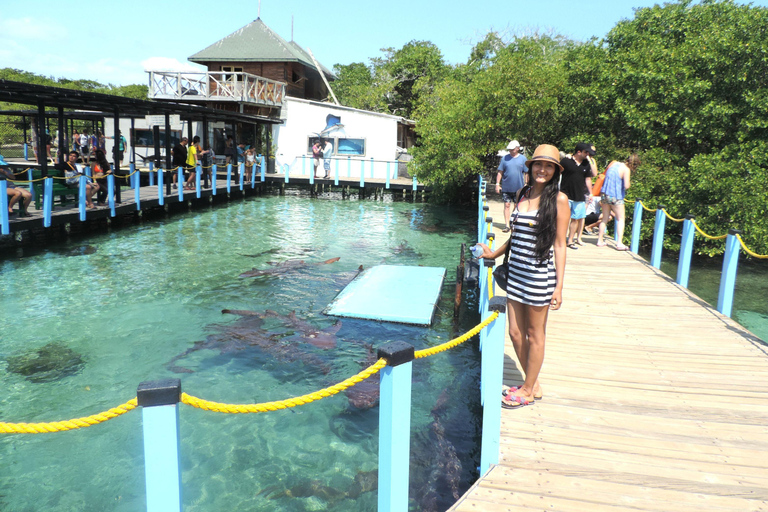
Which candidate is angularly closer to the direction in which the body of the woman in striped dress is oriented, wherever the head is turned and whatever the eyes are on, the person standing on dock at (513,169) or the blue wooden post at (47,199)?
the blue wooden post

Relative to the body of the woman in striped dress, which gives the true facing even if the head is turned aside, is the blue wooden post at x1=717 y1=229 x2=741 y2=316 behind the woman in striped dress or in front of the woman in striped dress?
behind

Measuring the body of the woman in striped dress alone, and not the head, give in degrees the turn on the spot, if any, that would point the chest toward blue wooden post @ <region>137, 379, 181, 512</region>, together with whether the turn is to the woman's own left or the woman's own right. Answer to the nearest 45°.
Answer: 0° — they already face it

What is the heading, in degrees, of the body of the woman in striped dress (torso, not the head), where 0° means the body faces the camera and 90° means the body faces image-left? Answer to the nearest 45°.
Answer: approximately 45°

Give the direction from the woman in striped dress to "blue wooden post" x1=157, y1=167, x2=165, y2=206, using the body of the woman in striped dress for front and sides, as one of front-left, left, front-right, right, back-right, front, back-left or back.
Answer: right

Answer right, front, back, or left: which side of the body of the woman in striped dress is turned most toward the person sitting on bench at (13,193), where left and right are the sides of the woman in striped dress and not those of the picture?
right

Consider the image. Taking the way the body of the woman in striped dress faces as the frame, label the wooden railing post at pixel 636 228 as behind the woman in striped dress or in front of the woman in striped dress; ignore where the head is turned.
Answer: behind

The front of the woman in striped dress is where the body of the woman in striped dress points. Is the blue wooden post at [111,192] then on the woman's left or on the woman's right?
on the woman's right

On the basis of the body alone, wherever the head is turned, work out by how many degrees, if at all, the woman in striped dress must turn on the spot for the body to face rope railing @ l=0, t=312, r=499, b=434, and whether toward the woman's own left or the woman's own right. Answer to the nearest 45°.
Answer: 0° — they already face it

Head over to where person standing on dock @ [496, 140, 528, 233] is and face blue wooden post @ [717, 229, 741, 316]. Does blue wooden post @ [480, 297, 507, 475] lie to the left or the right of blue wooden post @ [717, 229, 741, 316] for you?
right

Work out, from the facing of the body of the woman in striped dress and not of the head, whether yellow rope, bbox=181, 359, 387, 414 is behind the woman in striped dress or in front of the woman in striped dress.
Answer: in front

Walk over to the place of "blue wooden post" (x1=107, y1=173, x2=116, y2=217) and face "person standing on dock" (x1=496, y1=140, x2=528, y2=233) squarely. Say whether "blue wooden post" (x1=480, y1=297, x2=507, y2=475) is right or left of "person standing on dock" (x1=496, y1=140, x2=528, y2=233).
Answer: right

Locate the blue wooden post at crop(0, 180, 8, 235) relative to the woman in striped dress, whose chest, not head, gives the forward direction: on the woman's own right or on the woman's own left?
on the woman's own right
